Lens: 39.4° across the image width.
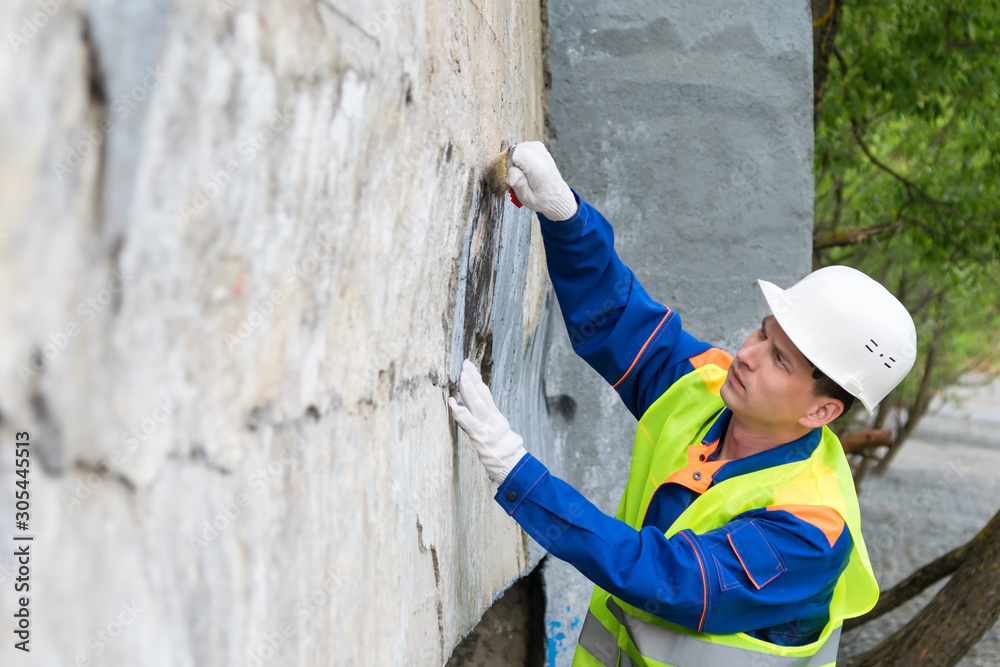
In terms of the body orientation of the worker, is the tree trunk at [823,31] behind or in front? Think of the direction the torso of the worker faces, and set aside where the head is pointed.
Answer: behind

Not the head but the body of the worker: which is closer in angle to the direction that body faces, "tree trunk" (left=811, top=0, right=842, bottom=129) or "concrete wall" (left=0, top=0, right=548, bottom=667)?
the concrete wall

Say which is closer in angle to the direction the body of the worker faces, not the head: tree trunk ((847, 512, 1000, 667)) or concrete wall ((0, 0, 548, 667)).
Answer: the concrete wall

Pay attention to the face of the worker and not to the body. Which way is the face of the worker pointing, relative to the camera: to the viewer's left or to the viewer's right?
to the viewer's left

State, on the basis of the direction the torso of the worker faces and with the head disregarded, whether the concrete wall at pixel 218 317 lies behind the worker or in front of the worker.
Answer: in front

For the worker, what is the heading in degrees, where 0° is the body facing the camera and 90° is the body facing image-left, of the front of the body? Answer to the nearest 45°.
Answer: approximately 45°
